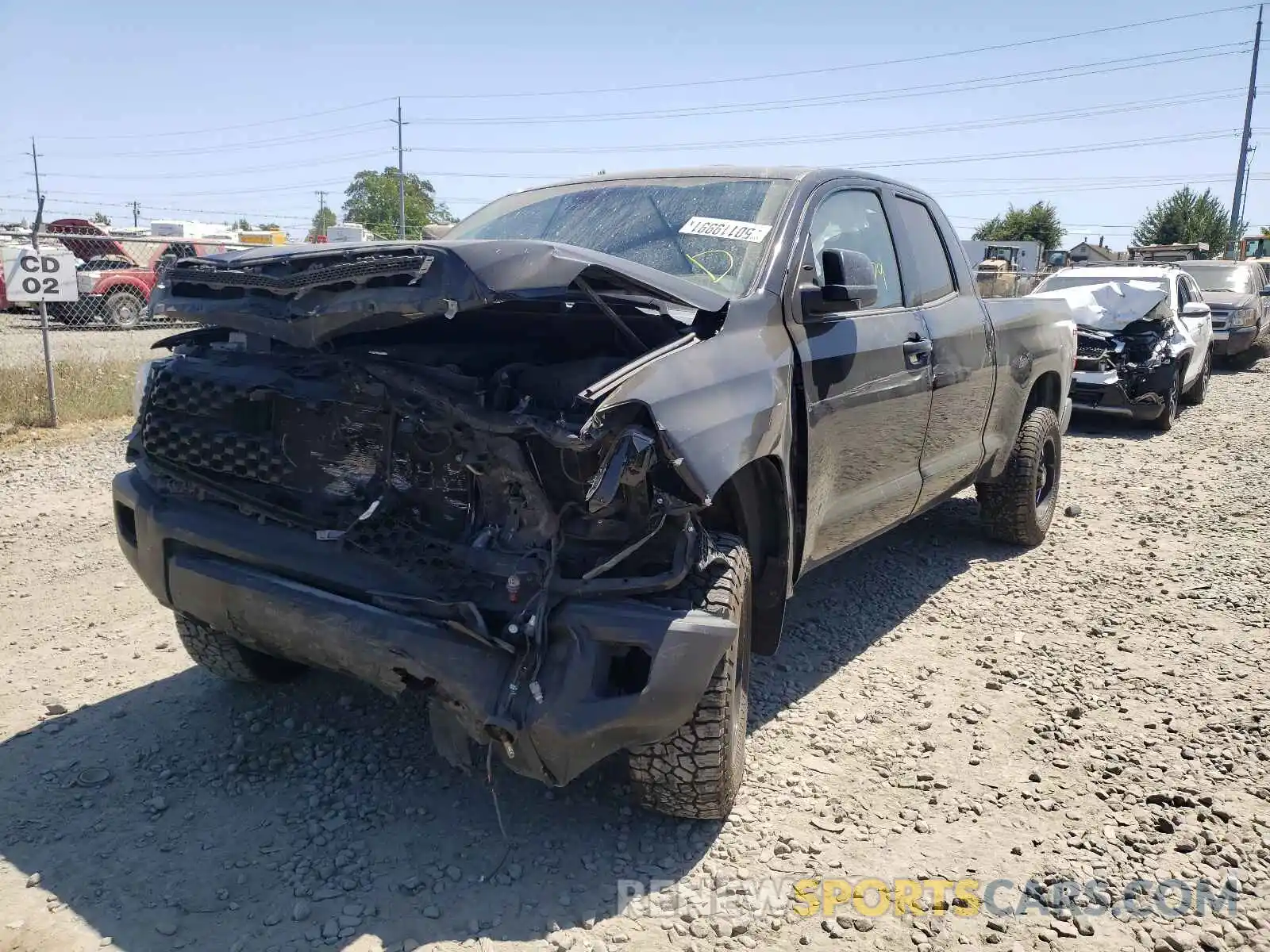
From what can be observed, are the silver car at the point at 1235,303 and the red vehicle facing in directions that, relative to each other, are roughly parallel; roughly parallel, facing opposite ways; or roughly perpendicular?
roughly parallel

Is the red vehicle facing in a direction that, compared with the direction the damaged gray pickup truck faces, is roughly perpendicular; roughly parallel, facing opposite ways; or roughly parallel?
roughly parallel

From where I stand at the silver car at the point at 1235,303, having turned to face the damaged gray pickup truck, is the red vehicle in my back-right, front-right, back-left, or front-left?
front-right

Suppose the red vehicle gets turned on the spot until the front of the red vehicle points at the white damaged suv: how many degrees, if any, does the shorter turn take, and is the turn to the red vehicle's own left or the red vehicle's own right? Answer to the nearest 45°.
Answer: approximately 90° to the red vehicle's own left

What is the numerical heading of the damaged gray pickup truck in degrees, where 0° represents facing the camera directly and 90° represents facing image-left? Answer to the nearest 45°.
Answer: approximately 45°

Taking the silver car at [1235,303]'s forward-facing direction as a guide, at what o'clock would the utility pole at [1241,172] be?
The utility pole is roughly at 6 o'clock from the silver car.

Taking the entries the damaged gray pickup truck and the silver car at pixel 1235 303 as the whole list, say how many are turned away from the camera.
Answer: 0

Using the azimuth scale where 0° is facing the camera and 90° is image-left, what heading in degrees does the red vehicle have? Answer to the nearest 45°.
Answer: approximately 45°

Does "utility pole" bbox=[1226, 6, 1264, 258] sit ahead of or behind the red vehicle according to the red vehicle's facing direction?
behind

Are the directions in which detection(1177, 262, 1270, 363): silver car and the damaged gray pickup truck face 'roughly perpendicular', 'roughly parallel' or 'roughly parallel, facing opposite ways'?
roughly parallel

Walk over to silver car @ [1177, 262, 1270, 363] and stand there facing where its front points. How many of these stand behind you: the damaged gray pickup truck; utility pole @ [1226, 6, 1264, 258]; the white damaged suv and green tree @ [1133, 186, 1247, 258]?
2

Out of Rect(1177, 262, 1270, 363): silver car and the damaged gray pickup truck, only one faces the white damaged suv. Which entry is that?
the silver car

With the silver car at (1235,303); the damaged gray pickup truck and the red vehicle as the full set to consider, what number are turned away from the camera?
0

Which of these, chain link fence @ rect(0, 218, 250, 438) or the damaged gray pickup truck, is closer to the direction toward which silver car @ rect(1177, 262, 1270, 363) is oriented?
the damaged gray pickup truck

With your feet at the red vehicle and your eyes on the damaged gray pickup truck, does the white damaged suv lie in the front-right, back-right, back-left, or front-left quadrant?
front-left

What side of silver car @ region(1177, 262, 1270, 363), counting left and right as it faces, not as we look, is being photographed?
front
